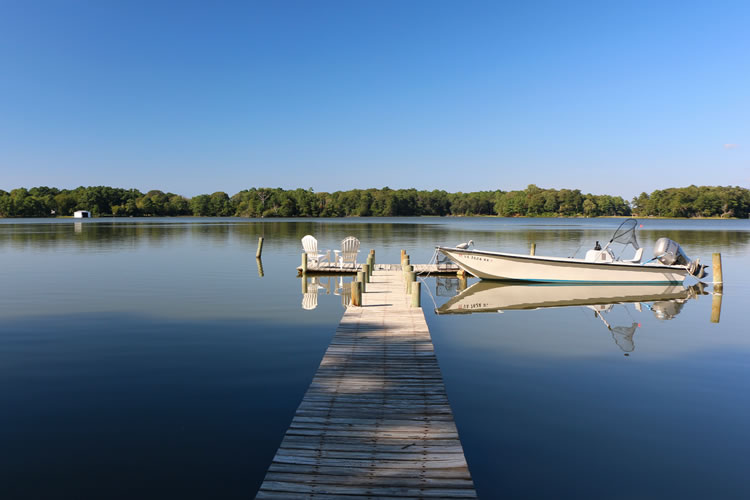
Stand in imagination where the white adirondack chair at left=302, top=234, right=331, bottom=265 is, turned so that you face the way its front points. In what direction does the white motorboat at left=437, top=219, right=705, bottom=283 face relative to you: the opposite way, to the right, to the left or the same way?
to the left

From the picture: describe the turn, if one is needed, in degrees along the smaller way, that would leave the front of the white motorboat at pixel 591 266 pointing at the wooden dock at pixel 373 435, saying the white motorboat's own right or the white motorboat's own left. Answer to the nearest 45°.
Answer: approximately 90° to the white motorboat's own left

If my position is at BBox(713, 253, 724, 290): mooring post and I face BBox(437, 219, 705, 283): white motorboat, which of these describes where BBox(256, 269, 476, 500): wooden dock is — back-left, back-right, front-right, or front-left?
front-left

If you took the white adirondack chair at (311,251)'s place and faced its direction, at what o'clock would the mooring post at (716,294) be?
The mooring post is roughly at 2 o'clock from the white adirondack chair.

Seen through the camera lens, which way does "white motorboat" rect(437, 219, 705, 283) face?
facing to the left of the viewer

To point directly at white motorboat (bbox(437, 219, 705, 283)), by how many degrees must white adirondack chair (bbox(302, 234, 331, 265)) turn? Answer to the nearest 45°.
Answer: approximately 45° to its right

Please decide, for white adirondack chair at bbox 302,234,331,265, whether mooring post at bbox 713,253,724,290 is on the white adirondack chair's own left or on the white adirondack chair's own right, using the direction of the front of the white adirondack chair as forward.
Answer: on the white adirondack chair's own right

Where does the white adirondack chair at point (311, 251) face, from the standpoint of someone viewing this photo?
facing away from the viewer and to the right of the viewer

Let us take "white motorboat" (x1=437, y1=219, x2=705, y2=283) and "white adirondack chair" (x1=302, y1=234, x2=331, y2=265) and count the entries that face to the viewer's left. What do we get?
1

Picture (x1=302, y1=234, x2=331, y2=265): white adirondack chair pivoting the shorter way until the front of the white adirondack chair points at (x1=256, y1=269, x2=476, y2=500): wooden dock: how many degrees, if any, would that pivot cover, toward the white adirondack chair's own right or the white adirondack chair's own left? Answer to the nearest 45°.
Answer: approximately 135° to the white adirondack chair's own right

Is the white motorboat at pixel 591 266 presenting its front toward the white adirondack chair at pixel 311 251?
yes
